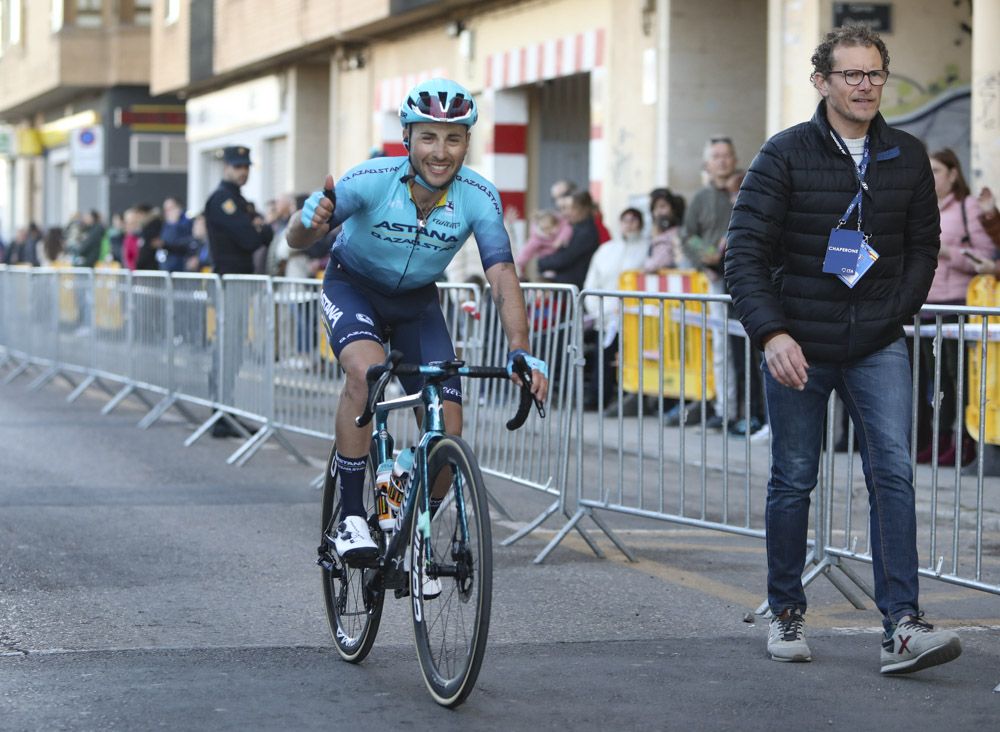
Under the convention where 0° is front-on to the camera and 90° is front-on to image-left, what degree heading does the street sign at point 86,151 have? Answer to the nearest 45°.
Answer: approximately 0°

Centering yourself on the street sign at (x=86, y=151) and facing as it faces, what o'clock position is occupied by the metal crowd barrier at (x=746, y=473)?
The metal crowd barrier is roughly at 12 o'clock from the street sign.

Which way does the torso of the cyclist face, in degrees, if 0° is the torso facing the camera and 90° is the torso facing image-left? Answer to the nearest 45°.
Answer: approximately 0°
